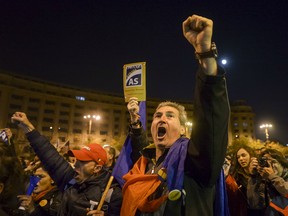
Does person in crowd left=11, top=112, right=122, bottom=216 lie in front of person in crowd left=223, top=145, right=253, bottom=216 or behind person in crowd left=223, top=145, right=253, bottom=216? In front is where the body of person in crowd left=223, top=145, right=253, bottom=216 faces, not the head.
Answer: in front

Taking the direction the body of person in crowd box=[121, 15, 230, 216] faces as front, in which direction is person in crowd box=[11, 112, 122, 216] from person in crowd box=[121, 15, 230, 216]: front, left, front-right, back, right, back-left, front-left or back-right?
right

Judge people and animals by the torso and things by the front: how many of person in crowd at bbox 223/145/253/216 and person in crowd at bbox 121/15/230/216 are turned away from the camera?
0

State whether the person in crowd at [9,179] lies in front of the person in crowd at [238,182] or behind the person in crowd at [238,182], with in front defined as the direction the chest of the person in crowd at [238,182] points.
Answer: in front
